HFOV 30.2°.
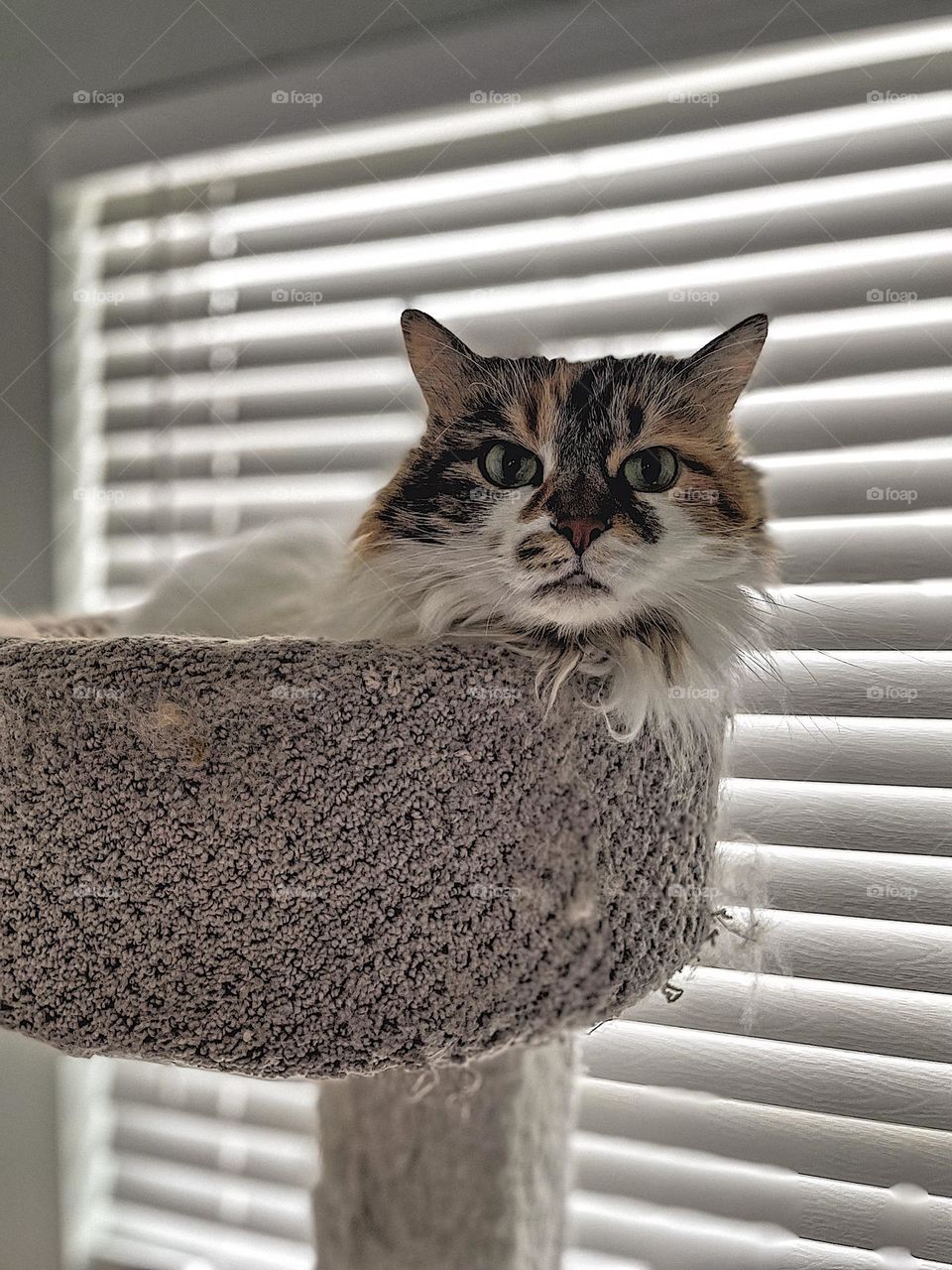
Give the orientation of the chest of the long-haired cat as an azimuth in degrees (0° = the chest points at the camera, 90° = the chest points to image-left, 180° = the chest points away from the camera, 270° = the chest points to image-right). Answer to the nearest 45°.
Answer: approximately 315°
